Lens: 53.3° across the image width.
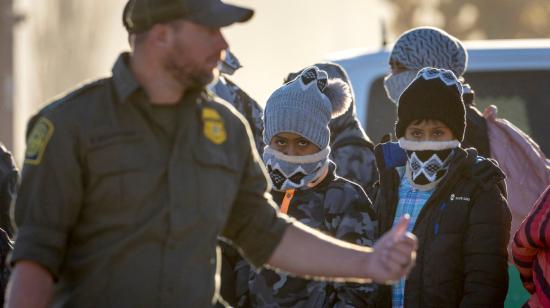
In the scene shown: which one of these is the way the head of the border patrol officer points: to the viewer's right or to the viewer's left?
to the viewer's right

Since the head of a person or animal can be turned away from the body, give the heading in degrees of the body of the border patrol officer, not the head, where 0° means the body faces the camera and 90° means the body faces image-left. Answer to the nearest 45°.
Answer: approximately 315°

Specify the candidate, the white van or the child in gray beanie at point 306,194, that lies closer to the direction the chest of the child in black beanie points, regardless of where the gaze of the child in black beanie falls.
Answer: the child in gray beanie

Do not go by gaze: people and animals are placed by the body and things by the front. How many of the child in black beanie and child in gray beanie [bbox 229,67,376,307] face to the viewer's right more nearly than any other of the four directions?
0

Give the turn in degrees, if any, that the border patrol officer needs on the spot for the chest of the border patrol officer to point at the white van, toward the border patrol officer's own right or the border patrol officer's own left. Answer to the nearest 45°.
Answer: approximately 90° to the border patrol officer's own left

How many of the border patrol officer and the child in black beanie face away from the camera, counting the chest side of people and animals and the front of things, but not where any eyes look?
0

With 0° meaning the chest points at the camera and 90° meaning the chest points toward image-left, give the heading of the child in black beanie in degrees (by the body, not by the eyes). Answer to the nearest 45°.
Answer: approximately 45°

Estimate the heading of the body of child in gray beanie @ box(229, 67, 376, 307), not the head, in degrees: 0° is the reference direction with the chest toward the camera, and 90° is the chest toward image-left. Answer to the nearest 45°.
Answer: approximately 45°
